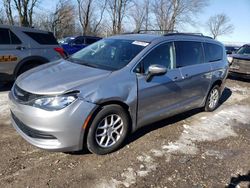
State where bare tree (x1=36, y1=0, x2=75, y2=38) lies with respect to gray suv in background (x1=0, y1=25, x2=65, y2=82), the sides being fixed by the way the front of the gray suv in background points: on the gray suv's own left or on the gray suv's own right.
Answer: on the gray suv's own right

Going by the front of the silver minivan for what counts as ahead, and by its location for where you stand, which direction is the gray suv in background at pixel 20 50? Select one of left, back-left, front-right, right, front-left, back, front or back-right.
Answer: right

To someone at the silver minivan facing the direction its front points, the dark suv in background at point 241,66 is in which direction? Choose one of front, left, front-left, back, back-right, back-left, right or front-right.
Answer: back

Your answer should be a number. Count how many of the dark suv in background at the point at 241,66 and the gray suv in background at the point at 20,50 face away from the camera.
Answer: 0

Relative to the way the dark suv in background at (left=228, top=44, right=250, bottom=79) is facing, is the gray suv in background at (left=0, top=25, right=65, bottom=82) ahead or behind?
ahead

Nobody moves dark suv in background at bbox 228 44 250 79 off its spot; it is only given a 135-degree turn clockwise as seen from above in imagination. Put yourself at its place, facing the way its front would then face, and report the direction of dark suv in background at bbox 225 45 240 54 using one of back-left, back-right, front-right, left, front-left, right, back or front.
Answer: front

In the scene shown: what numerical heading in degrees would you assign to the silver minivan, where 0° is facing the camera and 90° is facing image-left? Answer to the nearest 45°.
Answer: approximately 45°

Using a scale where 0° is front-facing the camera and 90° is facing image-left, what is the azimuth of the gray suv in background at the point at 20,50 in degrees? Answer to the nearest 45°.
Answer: approximately 90°

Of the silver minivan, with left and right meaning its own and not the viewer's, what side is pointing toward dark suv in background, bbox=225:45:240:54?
back

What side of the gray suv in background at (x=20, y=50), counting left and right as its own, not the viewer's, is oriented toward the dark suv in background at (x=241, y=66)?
back
